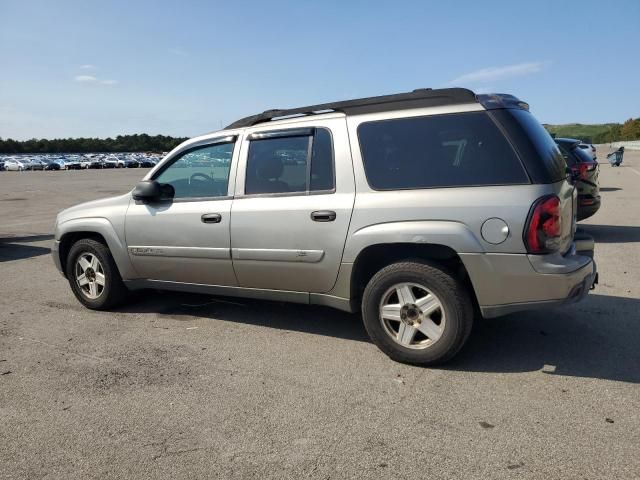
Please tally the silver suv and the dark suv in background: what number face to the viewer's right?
0

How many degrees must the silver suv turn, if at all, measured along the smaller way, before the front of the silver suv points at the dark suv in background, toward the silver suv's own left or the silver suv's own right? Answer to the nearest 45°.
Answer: approximately 90° to the silver suv's own right

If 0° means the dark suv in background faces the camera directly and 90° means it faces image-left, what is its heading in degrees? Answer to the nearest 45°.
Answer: approximately 135°

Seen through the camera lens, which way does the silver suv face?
facing away from the viewer and to the left of the viewer

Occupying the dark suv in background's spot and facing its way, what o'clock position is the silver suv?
The silver suv is roughly at 8 o'clock from the dark suv in background.
